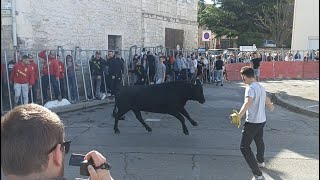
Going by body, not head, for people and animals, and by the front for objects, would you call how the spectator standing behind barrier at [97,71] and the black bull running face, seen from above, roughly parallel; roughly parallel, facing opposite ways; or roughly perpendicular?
roughly perpendicular

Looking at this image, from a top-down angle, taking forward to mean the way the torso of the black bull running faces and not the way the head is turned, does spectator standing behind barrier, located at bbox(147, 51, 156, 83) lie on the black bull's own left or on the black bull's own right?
on the black bull's own left

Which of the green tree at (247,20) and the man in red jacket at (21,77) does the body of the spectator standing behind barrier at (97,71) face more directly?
the man in red jacket

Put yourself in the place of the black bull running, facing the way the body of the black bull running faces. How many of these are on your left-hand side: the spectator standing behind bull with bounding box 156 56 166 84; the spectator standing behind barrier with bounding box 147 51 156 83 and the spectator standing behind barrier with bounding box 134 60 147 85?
3

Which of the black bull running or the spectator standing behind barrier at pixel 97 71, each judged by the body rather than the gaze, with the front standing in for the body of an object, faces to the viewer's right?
the black bull running

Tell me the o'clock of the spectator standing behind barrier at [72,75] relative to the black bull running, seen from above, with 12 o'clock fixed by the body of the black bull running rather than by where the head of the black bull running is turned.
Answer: The spectator standing behind barrier is roughly at 8 o'clock from the black bull running.

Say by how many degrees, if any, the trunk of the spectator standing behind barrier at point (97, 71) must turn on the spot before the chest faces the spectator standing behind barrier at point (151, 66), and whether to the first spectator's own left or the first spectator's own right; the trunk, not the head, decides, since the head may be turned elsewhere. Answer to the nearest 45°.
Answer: approximately 135° to the first spectator's own left

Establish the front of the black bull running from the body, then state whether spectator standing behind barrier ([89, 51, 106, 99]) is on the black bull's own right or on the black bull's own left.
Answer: on the black bull's own left

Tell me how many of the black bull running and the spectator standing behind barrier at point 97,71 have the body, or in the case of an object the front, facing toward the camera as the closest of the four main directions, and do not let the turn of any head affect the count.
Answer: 1

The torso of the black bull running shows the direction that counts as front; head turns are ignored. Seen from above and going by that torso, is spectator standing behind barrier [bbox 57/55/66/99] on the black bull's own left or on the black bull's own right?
on the black bull's own left

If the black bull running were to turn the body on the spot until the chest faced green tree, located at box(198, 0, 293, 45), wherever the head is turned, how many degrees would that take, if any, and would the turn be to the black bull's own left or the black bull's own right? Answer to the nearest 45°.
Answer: approximately 90° to the black bull's own left

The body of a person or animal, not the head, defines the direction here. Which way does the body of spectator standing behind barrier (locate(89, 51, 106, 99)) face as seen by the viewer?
toward the camera

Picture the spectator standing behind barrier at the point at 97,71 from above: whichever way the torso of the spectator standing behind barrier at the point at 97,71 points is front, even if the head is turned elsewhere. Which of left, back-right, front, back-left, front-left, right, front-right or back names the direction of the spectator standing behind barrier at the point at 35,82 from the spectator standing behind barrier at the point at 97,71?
front-right

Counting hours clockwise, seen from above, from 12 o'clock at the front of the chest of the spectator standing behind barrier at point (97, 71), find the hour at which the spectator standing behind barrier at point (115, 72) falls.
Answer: the spectator standing behind barrier at point (115, 72) is roughly at 9 o'clock from the spectator standing behind barrier at point (97, 71).

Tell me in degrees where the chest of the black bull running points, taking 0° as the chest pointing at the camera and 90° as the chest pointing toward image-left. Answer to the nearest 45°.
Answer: approximately 270°
